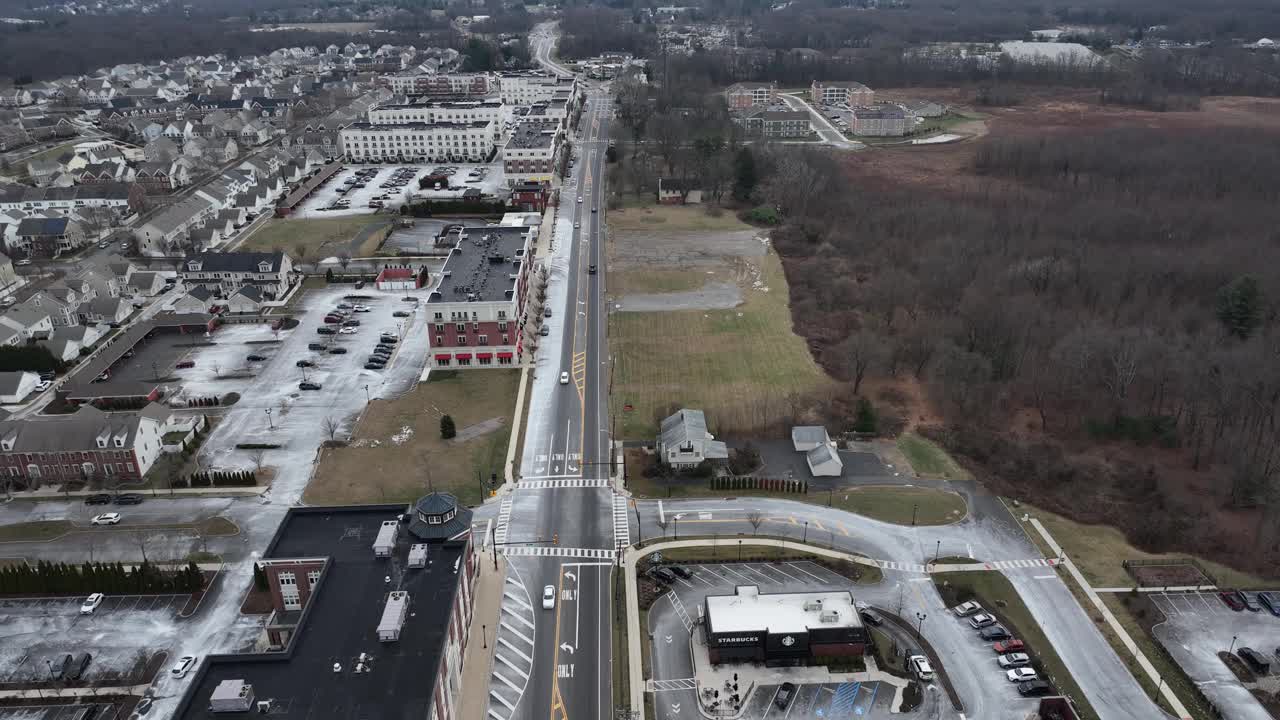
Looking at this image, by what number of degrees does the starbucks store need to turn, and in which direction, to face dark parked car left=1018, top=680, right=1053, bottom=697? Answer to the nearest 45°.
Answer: approximately 90° to its left

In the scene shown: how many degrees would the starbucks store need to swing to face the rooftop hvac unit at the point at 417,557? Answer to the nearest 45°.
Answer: approximately 90° to its right

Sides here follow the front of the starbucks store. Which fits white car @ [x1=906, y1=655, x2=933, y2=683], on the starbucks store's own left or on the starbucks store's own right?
on the starbucks store's own left

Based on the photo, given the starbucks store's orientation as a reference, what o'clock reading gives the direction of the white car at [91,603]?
The white car is roughly at 3 o'clock from the starbucks store.

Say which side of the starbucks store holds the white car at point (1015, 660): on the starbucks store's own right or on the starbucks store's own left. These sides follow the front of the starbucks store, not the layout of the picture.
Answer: on the starbucks store's own left

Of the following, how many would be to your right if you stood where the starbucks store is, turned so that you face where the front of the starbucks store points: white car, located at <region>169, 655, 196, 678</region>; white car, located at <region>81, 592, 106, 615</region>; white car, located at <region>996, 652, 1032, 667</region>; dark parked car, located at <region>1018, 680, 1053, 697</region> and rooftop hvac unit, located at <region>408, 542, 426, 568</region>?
3

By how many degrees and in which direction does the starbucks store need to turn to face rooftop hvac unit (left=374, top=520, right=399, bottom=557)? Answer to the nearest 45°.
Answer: approximately 90° to its right

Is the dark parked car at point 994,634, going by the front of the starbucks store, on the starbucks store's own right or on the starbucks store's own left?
on the starbucks store's own left

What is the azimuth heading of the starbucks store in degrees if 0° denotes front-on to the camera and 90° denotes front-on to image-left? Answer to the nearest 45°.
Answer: approximately 0°

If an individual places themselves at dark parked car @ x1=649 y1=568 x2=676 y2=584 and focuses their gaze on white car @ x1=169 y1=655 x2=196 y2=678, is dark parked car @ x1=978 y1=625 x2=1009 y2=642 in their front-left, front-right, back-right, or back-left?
back-left

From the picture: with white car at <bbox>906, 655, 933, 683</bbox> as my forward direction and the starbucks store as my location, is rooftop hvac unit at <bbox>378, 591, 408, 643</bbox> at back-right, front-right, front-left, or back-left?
back-right

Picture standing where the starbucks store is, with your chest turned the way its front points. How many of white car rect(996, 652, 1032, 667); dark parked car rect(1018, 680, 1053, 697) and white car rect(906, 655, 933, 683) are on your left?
3
